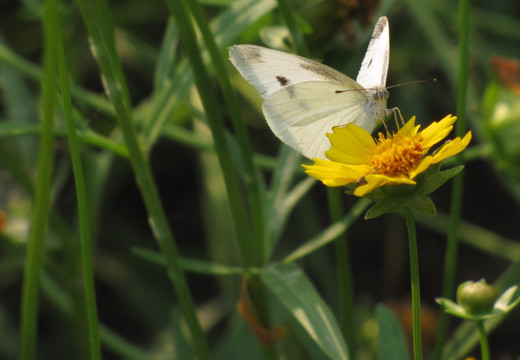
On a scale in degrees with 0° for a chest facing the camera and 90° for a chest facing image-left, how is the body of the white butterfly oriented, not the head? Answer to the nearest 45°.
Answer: approximately 315°
